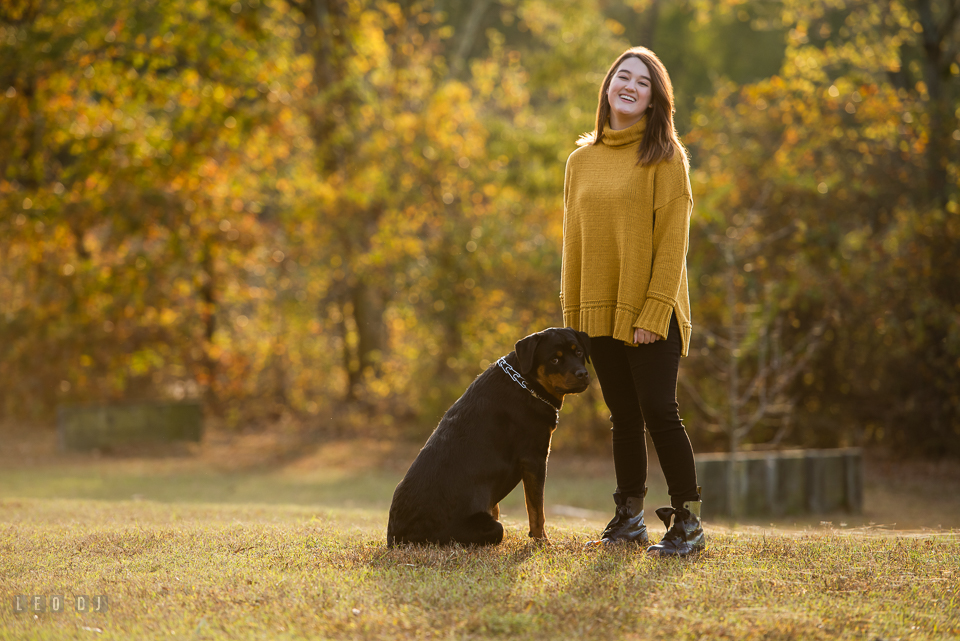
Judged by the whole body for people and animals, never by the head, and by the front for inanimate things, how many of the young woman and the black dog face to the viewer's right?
1

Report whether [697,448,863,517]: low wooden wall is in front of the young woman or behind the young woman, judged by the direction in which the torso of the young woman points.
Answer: behind

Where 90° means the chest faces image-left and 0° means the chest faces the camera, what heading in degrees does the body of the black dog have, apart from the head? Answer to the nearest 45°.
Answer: approximately 270°

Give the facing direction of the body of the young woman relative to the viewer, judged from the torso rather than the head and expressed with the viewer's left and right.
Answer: facing the viewer and to the left of the viewer
